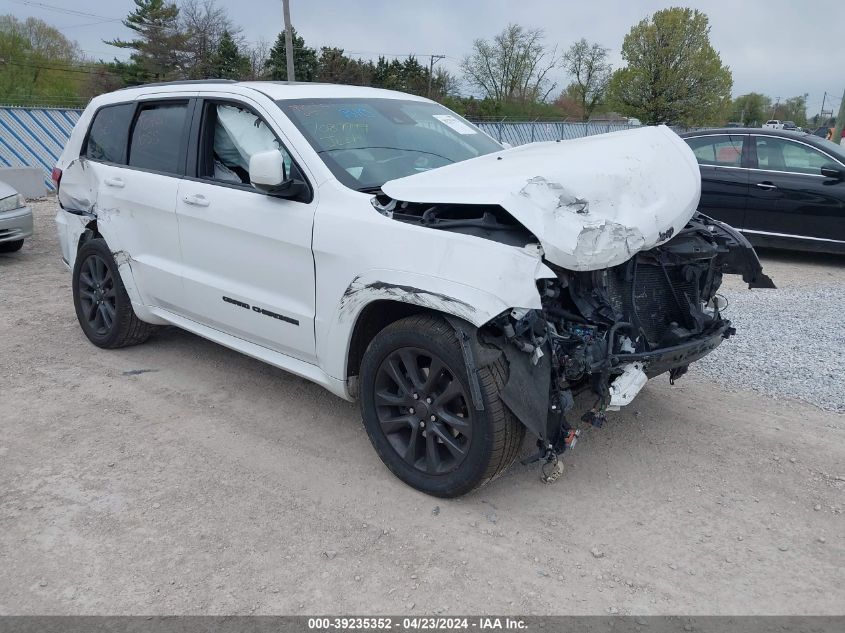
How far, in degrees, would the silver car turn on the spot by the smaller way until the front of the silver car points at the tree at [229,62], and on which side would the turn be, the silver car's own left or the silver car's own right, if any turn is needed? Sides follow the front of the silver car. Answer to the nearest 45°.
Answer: approximately 135° to the silver car's own left

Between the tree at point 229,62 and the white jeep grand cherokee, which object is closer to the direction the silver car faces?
the white jeep grand cherokee

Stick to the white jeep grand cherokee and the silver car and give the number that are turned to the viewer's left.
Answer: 0

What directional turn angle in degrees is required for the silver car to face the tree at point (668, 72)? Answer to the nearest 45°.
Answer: approximately 90° to its left

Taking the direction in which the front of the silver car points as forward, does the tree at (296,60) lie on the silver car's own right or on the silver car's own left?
on the silver car's own left

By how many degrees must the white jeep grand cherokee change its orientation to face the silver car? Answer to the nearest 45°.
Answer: approximately 180°

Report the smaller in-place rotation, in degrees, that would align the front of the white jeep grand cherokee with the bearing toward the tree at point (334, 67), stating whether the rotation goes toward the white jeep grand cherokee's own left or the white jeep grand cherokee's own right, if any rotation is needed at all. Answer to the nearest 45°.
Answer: approximately 135° to the white jeep grand cherokee's own left

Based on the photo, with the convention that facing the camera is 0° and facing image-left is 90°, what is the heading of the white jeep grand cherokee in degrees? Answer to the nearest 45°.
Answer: approximately 315°

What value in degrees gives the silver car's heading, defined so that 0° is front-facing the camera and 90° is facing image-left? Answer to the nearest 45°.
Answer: approximately 315°

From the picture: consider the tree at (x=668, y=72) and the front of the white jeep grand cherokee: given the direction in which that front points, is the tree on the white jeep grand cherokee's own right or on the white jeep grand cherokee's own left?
on the white jeep grand cherokee's own left

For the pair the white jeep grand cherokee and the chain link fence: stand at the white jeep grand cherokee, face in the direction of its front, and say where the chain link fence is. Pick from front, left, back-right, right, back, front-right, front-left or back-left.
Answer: back-left
